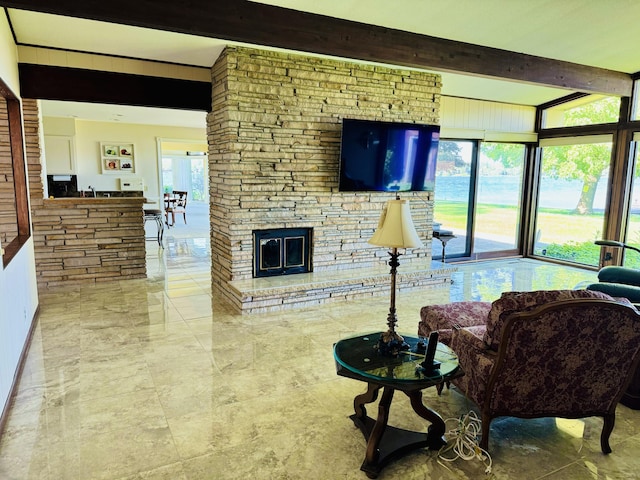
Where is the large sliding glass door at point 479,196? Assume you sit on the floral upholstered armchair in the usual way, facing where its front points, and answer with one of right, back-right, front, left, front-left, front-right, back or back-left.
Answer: front-right

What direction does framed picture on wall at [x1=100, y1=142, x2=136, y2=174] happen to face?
toward the camera

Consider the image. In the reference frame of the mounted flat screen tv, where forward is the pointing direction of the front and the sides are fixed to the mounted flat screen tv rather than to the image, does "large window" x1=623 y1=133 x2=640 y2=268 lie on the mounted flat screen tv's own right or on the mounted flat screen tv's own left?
on the mounted flat screen tv's own left

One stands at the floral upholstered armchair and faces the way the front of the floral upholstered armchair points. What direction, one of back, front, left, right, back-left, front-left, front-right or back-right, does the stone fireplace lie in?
front

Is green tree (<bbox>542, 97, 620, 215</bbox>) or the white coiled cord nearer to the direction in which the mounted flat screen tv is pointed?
the white coiled cord

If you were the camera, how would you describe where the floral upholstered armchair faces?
facing away from the viewer and to the left of the viewer

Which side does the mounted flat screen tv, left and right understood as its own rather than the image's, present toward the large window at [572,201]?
left

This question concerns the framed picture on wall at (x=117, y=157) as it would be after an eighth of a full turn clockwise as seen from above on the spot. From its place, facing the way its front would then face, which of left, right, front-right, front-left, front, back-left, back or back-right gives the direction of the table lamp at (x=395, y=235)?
front-left

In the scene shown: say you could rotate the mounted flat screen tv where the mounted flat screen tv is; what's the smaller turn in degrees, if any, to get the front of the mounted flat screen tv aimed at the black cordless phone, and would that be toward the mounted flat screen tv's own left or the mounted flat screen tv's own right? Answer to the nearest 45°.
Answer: approximately 45° to the mounted flat screen tv's own right

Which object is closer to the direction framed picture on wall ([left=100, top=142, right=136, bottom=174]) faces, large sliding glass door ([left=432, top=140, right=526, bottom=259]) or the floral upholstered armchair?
the floral upholstered armchair

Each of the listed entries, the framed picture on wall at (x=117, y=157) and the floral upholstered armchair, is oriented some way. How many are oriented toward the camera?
1

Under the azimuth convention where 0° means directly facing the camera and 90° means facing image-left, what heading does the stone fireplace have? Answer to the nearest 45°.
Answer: approximately 315°

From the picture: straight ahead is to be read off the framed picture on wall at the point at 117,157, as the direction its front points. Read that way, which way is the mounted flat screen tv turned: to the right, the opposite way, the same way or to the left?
the same way

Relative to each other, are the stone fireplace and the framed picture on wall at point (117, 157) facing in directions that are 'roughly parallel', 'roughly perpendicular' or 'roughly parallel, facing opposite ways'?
roughly parallel

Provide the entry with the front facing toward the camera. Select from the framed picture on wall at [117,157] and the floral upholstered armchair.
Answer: the framed picture on wall

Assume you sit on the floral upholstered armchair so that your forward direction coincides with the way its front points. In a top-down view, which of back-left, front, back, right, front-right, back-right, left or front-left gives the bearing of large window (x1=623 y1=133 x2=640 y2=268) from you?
front-right
